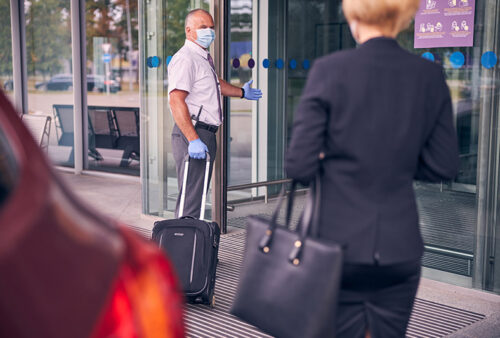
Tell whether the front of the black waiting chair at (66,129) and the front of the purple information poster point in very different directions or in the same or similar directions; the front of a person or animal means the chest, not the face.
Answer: same or similar directions

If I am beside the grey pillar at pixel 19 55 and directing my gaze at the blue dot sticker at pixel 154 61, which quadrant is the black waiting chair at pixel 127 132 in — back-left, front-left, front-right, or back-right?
front-left

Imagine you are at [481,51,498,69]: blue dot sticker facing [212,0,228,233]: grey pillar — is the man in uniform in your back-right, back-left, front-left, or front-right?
front-left

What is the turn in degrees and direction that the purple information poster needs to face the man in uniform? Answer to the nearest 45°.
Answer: approximately 90° to its right

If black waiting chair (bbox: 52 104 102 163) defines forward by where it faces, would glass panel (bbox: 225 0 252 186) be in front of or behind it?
in front

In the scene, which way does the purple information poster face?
toward the camera

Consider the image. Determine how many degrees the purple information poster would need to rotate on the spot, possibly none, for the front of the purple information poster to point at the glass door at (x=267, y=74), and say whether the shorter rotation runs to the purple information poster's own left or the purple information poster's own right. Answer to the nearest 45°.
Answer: approximately 135° to the purple information poster's own right

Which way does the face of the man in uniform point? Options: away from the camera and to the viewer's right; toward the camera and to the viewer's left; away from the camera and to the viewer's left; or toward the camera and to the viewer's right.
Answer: toward the camera and to the viewer's right

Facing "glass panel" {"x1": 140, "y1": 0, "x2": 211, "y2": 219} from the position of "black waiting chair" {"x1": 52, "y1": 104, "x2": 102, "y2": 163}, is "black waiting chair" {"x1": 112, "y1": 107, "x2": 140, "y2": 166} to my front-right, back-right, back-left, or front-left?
front-left
